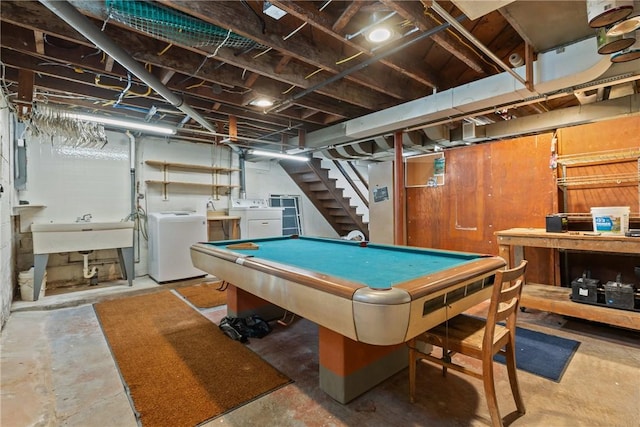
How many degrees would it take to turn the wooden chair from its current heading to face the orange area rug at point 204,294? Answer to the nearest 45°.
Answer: approximately 45° to its left

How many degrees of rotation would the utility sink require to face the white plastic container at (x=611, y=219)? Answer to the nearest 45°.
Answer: approximately 45° to its left

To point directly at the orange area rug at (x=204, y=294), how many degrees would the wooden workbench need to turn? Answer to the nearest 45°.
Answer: approximately 45° to its right

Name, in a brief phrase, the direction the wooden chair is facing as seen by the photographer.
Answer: facing away from the viewer and to the left of the viewer

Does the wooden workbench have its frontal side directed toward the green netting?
yes

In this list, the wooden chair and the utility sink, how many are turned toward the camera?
1

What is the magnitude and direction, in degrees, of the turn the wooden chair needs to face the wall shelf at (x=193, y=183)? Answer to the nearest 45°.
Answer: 0° — it already faces it

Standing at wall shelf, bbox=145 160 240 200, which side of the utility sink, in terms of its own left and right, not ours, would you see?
left

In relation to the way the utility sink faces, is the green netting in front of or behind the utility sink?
in front

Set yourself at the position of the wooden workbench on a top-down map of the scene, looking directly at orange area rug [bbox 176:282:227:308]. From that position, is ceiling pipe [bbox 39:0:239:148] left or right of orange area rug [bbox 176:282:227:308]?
left

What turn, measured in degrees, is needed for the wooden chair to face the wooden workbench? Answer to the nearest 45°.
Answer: approximately 90° to its right

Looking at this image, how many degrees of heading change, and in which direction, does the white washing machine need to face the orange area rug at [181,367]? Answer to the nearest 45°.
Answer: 0° — it already faces it
